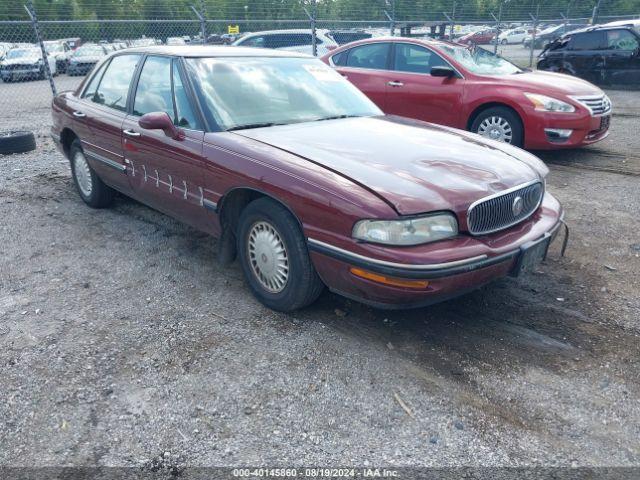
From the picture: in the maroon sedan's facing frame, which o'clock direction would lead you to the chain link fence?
The chain link fence is roughly at 7 o'clock from the maroon sedan.

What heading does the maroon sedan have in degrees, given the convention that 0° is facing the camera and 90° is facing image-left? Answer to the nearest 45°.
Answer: approximately 315°

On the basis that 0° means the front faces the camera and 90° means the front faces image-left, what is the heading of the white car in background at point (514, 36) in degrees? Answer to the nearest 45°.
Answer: approximately 45°

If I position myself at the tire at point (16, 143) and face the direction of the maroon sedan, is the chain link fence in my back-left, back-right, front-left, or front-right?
back-left

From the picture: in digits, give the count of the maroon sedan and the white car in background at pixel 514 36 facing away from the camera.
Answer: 0

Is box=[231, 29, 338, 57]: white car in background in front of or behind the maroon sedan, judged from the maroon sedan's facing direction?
behind
